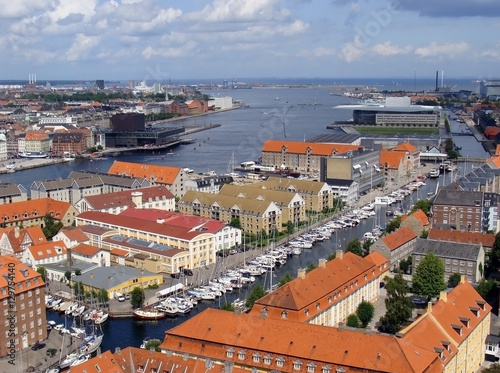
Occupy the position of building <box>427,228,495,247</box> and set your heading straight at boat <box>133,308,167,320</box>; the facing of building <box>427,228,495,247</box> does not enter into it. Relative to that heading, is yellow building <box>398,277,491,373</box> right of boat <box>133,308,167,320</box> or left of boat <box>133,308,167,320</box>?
left
